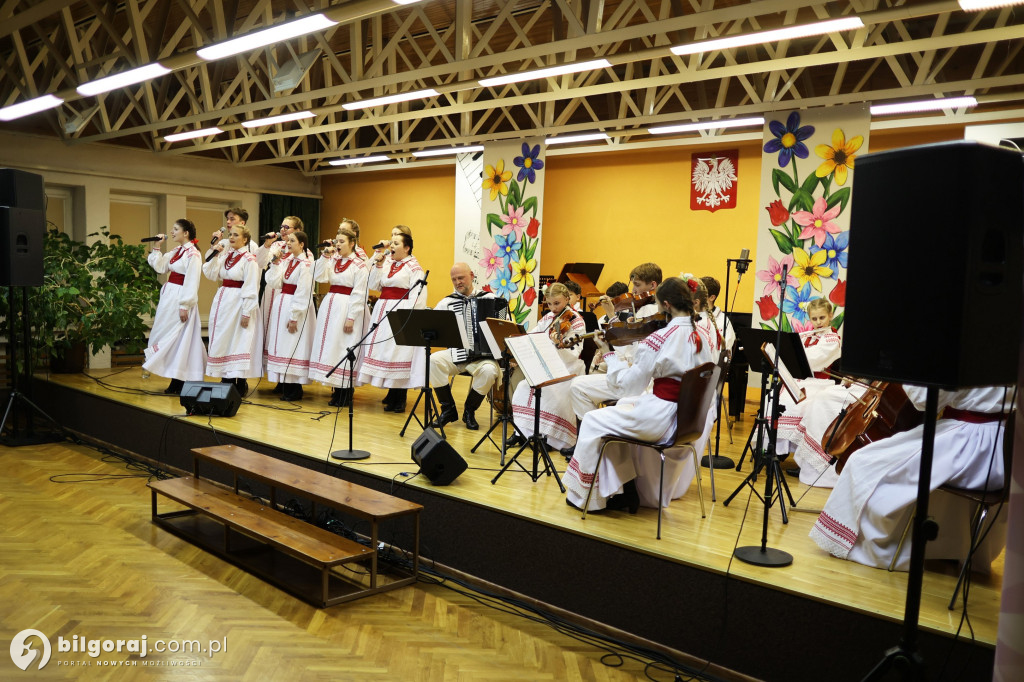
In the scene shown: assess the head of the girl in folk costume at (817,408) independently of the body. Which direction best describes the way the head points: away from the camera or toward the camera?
toward the camera

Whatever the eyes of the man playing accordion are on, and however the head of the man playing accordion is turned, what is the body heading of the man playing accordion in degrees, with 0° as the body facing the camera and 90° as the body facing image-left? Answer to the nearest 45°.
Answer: approximately 0°

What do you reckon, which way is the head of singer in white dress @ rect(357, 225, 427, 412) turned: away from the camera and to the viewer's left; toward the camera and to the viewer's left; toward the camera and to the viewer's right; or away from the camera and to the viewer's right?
toward the camera and to the viewer's left

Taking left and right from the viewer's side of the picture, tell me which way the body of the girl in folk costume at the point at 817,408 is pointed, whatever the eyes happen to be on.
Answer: facing the viewer and to the left of the viewer

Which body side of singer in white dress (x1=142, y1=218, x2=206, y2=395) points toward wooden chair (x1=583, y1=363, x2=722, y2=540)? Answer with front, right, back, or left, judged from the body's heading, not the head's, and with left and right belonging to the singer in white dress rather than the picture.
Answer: left

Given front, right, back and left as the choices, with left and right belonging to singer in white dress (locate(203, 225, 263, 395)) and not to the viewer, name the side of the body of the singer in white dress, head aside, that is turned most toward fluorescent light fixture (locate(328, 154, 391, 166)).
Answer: back

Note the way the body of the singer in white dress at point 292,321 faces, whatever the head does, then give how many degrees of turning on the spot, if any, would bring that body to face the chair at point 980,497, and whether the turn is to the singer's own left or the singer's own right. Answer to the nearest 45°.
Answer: approximately 90° to the singer's own left

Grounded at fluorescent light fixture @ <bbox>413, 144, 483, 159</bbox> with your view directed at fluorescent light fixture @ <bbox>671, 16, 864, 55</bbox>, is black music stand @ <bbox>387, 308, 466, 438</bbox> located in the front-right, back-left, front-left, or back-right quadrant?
front-right

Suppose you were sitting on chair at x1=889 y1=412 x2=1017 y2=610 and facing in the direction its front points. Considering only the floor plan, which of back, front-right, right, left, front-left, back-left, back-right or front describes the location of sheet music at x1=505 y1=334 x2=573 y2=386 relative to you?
front

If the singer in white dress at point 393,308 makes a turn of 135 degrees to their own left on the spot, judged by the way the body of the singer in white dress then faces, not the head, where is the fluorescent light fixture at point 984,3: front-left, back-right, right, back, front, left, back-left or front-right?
front-right

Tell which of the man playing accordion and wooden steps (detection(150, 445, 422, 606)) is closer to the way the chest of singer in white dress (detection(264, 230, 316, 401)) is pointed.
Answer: the wooden steps

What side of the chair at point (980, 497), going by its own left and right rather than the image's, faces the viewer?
left

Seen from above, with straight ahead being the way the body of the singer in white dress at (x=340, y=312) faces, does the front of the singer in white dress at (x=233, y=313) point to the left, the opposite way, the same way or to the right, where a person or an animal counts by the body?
the same way

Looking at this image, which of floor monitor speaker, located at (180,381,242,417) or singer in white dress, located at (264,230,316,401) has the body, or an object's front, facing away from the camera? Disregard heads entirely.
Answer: the floor monitor speaker

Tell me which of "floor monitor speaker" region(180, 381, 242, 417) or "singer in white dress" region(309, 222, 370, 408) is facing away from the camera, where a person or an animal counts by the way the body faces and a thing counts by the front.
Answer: the floor monitor speaker

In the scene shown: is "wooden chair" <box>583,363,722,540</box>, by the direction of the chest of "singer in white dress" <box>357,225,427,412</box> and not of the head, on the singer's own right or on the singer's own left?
on the singer's own left

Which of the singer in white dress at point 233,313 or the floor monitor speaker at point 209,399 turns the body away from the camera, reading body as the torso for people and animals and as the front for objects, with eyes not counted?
the floor monitor speaker
